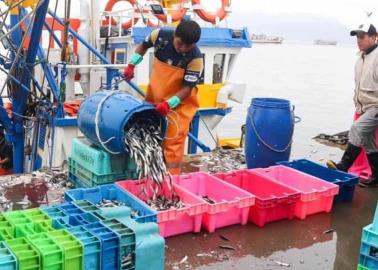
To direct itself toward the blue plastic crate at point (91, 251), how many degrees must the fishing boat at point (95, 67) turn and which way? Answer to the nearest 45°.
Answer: approximately 90° to its right

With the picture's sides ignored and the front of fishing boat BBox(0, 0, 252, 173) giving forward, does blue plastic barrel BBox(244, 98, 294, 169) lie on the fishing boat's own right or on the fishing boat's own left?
on the fishing boat's own right

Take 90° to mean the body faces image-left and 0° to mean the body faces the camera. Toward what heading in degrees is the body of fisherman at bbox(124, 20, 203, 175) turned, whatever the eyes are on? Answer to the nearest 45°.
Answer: approximately 45°

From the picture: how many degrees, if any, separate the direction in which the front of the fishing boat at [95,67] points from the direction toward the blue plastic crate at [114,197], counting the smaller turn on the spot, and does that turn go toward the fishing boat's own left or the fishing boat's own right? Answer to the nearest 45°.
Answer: approximately 90° to the fishing boat's own right

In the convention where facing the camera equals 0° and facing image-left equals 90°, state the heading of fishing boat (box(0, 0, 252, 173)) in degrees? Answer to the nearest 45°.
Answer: approximately 270°

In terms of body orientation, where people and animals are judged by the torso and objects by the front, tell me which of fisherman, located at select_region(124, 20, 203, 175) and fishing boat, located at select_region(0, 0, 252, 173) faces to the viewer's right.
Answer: the fishing boat

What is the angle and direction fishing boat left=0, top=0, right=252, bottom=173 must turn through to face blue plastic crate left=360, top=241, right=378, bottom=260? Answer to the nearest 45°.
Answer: approximately 90° to its right

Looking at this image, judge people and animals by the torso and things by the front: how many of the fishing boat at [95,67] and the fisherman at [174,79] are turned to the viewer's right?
1

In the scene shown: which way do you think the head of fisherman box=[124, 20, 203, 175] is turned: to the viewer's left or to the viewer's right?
to the viewer's left

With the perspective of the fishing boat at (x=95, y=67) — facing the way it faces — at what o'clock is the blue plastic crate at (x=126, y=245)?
The blue plastic crate is roughly at 3 o'clock from the fishing boat.
